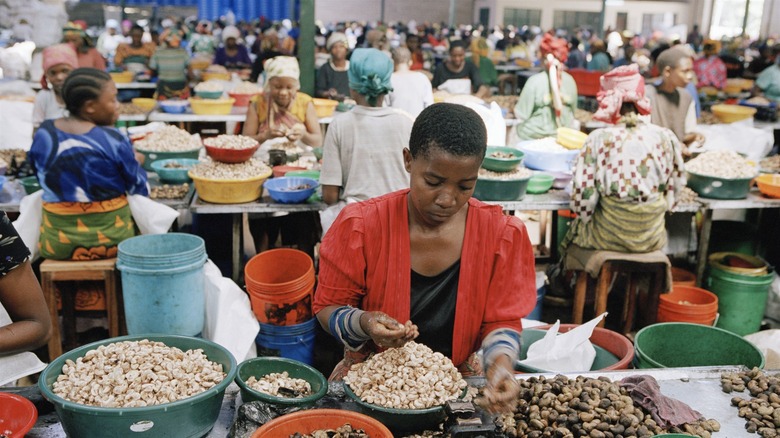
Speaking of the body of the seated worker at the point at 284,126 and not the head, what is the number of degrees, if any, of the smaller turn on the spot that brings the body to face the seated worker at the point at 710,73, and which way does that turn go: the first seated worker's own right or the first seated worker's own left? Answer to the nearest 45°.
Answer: approximately 135° to the first seated worker's own left

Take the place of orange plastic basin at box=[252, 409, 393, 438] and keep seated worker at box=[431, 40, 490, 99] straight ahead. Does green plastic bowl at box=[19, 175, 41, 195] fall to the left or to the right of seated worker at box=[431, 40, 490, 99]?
left

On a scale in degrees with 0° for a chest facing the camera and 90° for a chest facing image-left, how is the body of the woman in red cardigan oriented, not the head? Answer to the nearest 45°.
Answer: approximately 0°

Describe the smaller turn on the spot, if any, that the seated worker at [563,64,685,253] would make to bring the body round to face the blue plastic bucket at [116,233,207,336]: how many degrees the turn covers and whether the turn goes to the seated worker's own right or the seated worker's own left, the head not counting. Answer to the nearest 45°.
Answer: approximately 135° to the seated worker's own left

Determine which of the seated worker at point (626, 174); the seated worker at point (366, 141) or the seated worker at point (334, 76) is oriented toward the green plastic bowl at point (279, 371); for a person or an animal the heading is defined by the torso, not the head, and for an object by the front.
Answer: the seated worker at point (334, 76)

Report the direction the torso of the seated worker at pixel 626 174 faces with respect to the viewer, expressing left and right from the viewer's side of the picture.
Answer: facing away from the viewer

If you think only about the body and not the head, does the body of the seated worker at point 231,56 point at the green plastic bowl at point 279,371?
yes

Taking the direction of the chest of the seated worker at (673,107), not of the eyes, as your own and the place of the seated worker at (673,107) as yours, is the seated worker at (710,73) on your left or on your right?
on your left

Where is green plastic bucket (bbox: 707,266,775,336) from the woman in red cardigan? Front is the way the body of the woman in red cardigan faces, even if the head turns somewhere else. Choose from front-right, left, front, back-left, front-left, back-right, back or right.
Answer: back-left

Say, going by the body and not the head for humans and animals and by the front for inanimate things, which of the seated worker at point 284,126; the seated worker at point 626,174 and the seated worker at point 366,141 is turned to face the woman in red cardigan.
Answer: the seated worker at point 284,126
